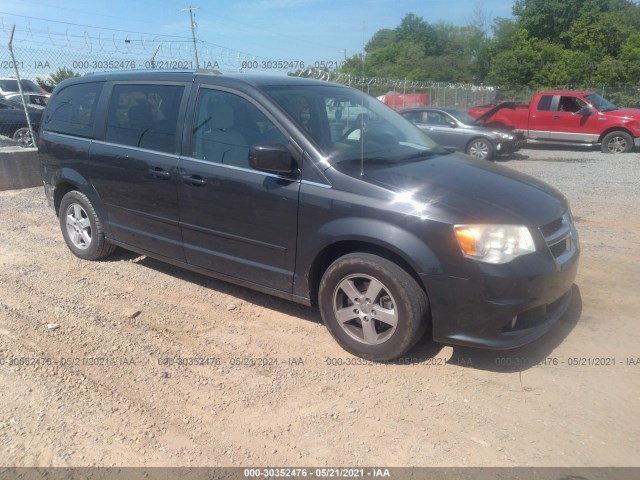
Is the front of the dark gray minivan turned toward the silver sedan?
no

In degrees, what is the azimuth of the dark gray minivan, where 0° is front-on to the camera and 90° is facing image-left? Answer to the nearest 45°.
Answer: approximately 315°

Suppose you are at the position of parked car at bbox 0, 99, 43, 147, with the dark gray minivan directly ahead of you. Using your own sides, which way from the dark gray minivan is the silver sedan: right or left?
left

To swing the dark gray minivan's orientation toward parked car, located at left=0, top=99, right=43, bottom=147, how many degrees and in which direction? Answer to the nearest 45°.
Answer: approximately 180°

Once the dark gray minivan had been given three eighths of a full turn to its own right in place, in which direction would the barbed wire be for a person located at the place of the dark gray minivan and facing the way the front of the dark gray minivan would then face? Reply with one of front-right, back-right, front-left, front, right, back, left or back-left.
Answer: right

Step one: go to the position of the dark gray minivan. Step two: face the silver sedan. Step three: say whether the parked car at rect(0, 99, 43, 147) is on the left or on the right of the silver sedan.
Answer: left
